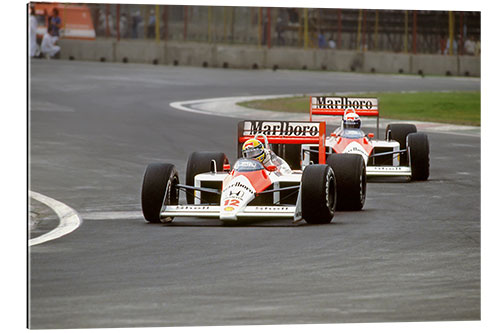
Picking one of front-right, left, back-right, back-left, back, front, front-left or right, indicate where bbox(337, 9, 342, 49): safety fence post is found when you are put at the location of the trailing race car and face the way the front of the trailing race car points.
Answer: back

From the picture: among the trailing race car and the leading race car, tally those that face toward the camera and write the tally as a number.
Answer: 2

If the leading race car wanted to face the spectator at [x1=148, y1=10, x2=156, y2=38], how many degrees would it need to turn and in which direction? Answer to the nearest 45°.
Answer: approximately 180°

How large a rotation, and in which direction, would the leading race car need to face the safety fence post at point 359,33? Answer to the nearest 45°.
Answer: approximately 180°

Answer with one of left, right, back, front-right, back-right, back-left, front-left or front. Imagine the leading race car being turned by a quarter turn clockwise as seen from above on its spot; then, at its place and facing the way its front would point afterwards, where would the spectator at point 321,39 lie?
right

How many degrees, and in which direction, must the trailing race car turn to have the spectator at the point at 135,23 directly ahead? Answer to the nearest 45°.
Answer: approximately 180°

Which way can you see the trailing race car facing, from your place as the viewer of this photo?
facing the viewer

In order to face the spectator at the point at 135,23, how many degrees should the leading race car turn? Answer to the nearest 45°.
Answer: approximately 180°

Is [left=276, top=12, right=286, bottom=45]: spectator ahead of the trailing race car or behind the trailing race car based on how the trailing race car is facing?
behind

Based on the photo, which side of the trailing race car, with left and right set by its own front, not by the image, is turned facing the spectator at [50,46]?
back

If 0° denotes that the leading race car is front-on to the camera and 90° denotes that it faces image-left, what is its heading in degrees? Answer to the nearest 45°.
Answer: approximately 0°

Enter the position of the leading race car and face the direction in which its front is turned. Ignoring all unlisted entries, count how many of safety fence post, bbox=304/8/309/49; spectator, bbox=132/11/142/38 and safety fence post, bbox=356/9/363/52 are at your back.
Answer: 3

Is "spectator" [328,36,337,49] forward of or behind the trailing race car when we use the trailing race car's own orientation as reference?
behind
